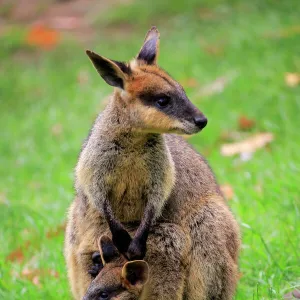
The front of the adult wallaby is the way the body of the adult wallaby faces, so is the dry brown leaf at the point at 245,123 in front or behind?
behind

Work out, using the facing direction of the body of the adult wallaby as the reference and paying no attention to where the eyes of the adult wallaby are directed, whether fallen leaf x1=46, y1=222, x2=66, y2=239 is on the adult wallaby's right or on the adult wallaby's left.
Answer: on the adult wallaby's right

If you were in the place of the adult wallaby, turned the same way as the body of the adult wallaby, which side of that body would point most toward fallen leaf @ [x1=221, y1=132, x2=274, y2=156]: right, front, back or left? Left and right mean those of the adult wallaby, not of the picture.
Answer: back

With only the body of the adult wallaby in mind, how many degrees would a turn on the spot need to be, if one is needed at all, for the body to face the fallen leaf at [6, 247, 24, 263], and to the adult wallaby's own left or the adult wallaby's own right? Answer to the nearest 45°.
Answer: approximately 90° to the adult wallaby's own right

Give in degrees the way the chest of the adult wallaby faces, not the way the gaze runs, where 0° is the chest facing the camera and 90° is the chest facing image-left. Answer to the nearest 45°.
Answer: approximately 45°

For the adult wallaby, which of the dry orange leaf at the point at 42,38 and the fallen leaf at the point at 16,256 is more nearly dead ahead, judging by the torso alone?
the fallen leaf
